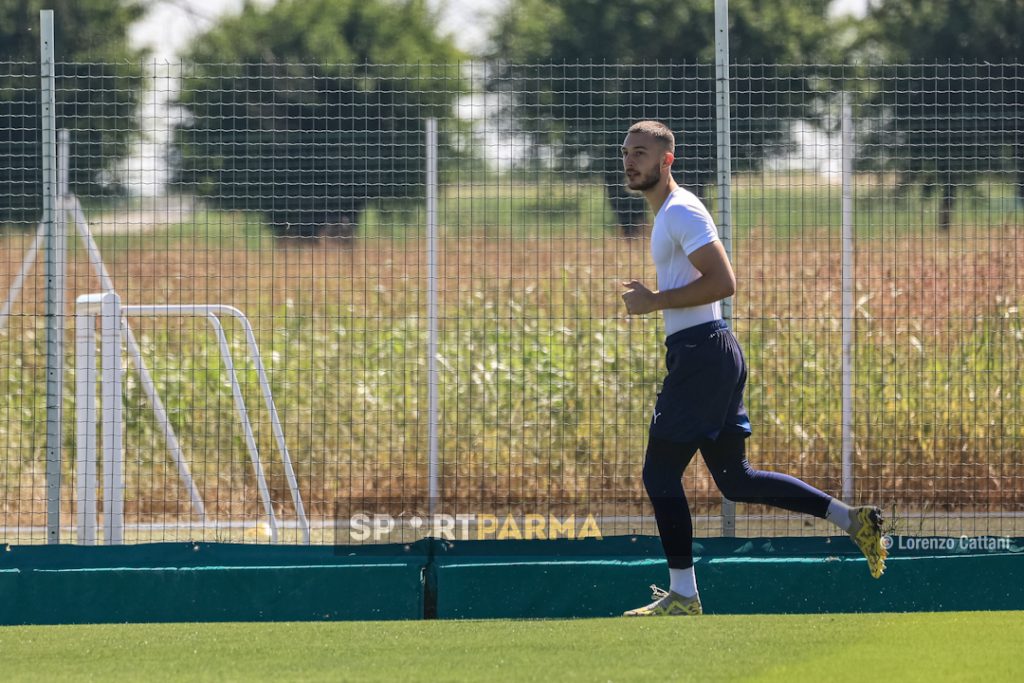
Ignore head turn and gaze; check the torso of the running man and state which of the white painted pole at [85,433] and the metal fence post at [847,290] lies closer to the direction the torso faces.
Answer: the white painted pole

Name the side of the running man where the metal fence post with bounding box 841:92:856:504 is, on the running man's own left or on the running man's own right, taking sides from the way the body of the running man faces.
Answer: on the running man's own right

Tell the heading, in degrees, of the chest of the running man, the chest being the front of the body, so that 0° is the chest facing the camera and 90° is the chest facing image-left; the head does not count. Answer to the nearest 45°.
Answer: approximately 90°

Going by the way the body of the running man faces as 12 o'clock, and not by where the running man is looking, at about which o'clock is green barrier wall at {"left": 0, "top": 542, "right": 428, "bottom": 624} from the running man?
The green barrier wall is roughly at 12 o'clock from the running man.

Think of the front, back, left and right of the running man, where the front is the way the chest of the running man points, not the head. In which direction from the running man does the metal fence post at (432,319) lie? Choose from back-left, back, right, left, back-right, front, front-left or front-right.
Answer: front-right
